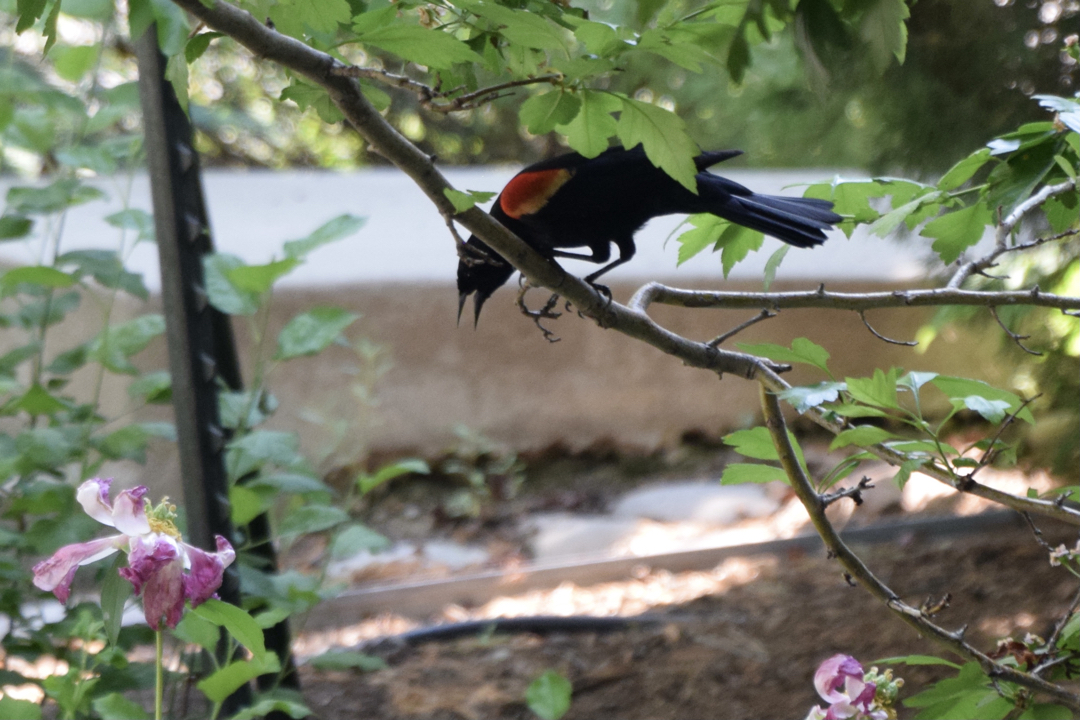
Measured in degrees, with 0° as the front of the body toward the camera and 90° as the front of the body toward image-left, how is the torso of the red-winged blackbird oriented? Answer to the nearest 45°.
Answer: approximately 90°

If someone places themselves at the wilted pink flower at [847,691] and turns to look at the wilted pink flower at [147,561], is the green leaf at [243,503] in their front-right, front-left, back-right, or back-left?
front-right
